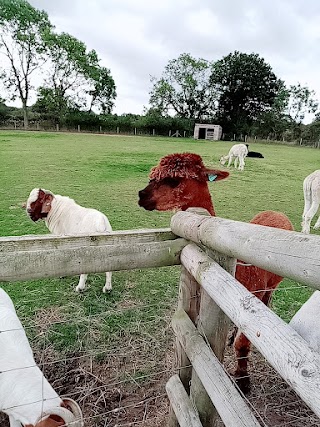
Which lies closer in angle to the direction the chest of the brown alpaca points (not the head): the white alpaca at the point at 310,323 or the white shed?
the white shed

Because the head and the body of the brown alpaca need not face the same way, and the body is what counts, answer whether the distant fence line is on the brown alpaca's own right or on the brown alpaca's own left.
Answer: on the brown alpaca's own right

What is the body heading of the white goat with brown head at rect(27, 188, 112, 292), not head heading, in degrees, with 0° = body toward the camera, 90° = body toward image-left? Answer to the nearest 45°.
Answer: approximately 90°

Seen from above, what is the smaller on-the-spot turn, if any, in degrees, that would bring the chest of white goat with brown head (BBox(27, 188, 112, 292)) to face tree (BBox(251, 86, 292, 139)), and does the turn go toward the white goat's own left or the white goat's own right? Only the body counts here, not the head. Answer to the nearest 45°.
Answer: approximately 135° to the white goat's own right
